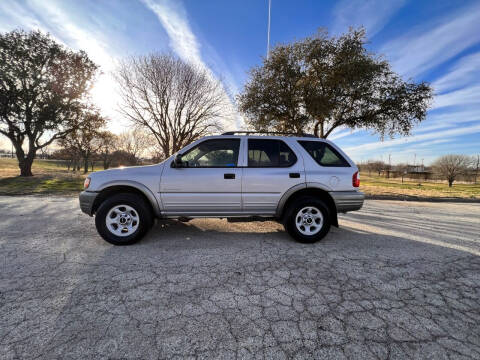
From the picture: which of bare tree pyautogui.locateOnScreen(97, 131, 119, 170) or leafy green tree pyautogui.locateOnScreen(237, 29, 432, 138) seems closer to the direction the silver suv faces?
the bare tree

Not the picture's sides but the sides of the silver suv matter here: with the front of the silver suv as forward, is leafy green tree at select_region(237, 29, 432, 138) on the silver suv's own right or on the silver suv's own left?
on the silver suv's own right

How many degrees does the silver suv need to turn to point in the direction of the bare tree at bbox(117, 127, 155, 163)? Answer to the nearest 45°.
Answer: approximately 45° to its right

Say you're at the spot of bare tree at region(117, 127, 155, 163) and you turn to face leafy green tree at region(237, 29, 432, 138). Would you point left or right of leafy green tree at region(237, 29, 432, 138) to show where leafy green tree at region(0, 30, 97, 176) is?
right

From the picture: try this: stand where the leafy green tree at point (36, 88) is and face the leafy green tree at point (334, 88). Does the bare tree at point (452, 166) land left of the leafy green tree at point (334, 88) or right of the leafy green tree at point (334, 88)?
left

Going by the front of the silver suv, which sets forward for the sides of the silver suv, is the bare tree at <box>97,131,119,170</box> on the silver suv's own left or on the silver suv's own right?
on the silver suv's own right

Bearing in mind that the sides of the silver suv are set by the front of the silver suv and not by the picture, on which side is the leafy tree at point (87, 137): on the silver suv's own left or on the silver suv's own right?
on the silver suv's own right

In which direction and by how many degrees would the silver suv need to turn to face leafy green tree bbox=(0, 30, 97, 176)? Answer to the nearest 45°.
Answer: approximately 45° to its right

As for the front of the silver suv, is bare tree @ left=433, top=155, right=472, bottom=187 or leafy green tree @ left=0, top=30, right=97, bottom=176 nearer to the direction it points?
the leafy green tree

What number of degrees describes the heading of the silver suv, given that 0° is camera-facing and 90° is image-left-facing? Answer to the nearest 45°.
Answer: approximately 90°

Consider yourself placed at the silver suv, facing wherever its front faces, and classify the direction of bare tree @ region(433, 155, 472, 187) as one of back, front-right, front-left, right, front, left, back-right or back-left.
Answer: back-right
